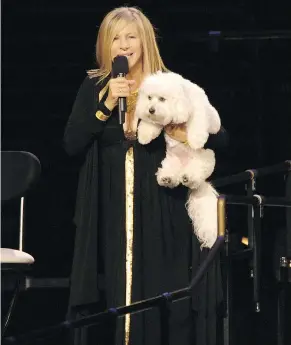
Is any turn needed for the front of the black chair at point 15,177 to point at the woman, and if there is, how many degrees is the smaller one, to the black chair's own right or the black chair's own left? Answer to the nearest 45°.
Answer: approximately 135° to the black chair's own left

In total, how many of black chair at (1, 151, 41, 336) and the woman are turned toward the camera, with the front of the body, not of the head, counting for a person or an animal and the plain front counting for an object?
2

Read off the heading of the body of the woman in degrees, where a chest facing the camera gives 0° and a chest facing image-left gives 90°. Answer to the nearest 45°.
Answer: approximately 0°

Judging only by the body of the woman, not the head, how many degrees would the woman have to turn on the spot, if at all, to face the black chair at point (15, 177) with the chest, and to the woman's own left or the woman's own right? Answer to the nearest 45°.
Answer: approximately 45° to the woman's own right
